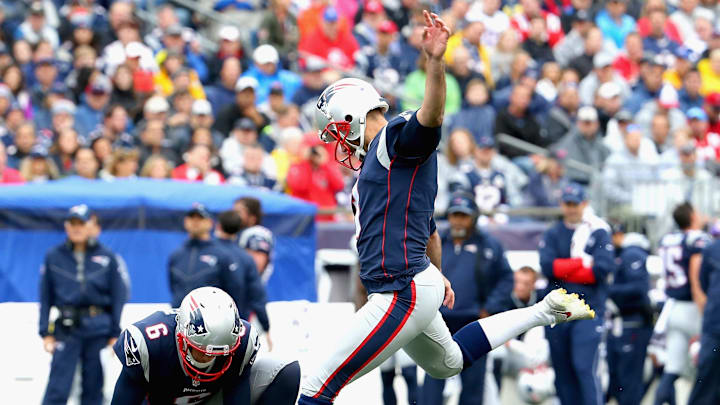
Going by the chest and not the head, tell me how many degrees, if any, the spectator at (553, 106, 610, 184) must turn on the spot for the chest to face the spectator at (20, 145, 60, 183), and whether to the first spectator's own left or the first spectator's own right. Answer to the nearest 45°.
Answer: approximately 45° to the first spectator's own right

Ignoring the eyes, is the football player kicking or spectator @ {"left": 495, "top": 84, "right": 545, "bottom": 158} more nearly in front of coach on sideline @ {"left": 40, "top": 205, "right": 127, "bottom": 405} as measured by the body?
the football player kicking

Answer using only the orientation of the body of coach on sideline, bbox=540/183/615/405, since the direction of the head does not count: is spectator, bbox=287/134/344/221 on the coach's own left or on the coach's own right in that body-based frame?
on the coach's own right

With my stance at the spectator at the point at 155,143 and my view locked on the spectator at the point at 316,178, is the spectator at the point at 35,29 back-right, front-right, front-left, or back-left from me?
back-left

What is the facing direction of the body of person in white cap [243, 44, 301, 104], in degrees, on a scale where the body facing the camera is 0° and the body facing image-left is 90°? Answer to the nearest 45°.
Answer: approximately 0°

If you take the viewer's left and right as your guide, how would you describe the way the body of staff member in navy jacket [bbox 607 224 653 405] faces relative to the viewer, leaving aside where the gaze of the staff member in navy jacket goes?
facing to the left of the viewer

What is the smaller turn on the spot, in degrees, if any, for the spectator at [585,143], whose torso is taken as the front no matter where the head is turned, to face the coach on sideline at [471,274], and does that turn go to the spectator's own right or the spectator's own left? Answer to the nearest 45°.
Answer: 0° — they already face them
